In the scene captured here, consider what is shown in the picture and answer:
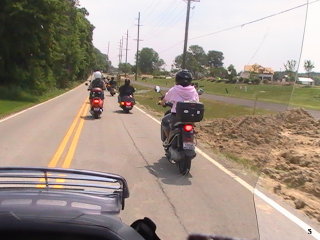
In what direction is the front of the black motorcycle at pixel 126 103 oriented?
away from the camera

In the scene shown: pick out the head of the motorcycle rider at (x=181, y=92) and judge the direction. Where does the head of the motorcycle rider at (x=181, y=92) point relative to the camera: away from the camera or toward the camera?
away from the camera

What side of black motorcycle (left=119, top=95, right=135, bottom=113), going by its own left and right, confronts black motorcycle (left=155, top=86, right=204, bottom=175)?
back

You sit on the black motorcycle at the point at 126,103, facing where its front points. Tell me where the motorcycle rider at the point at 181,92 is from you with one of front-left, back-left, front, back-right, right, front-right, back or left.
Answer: back
